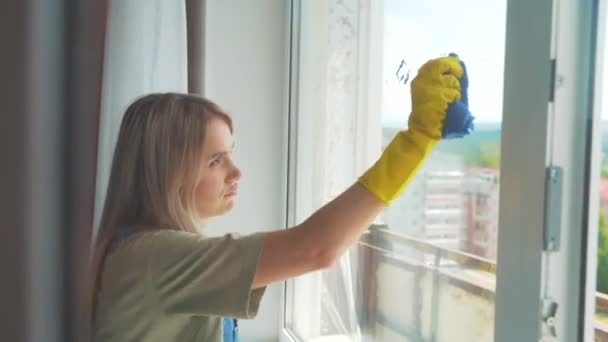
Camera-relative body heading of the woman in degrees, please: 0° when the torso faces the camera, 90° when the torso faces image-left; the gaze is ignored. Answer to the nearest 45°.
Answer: approximately 270°

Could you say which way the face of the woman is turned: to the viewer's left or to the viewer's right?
to the viewer's right
